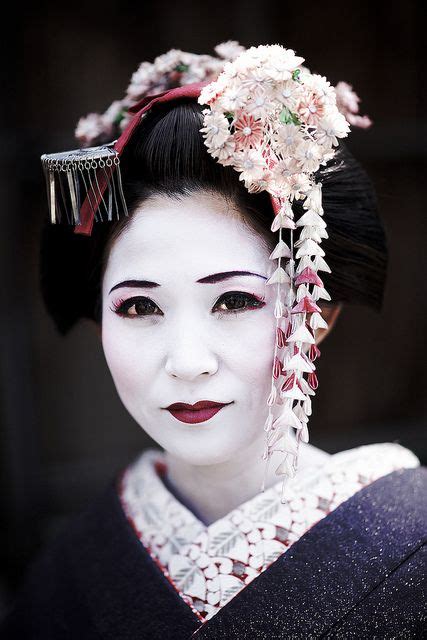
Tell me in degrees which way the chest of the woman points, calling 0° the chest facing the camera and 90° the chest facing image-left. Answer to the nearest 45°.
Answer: approximately 0°
